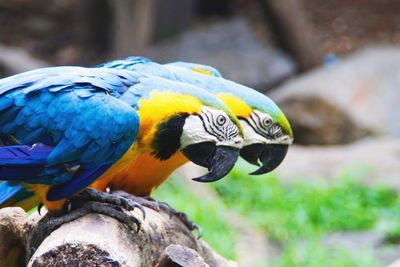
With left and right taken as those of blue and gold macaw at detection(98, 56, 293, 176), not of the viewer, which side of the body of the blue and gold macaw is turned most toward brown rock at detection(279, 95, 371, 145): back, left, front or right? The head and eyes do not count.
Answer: left

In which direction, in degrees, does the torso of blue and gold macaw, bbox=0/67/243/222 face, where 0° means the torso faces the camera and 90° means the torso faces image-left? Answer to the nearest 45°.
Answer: approximately 270°

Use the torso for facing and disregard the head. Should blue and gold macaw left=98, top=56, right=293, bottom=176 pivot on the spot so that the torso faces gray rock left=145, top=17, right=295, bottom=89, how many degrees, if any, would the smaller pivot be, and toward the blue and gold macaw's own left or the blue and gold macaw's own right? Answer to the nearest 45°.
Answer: approximately 90° to the blue and gold macaw's own left

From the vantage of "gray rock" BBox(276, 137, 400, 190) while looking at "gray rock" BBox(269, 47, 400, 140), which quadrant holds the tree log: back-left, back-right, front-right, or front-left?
back-left

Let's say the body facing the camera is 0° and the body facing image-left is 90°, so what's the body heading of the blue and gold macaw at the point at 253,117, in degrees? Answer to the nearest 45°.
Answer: approximately 270°

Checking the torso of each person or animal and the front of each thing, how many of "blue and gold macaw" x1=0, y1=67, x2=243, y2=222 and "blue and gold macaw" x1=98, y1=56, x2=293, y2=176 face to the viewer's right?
2

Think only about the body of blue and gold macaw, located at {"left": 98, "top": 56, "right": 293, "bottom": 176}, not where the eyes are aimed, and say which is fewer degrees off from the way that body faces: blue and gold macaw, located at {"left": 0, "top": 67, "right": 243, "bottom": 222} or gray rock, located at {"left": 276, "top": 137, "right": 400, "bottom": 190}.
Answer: the gray rock
